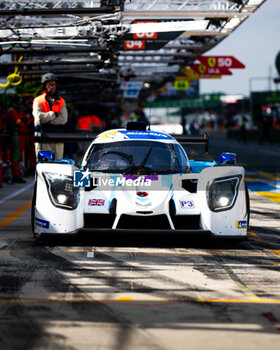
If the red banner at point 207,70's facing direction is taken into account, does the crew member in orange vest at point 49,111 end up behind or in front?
in front

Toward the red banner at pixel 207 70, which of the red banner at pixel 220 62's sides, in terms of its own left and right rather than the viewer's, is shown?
back

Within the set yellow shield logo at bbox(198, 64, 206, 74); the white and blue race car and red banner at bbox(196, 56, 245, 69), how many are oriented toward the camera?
3

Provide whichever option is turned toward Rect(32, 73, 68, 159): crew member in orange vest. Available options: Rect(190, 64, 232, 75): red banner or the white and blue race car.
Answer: the red banner

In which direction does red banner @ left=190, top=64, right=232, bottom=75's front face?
toward the camera

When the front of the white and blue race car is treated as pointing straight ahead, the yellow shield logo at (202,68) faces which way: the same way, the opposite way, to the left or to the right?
the same way

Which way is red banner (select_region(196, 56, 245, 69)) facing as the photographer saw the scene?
facing the viewer

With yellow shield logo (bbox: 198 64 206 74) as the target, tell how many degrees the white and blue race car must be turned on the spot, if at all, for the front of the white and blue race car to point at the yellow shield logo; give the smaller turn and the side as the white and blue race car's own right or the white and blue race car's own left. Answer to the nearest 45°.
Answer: approximately 180°

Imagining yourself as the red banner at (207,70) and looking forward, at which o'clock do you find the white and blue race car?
The white and blue race car is roughly at 12 o'clock from the red banner.

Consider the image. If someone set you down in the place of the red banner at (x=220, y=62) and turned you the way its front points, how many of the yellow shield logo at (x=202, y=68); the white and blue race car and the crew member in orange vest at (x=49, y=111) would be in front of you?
2

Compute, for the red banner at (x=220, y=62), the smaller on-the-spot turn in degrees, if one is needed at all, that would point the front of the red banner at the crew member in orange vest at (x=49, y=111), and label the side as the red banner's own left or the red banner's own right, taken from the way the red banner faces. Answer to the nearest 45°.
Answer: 0° — it already faces them

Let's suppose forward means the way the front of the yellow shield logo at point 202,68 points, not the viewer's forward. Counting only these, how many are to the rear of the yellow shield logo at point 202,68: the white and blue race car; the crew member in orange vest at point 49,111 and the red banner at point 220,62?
0

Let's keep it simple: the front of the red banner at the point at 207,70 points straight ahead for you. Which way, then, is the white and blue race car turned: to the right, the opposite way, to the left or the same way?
the same way

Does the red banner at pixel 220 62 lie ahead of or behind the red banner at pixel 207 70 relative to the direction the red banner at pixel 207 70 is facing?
ahead

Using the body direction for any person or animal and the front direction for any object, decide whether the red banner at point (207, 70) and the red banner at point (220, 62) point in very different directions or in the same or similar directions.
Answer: same or similar directions
